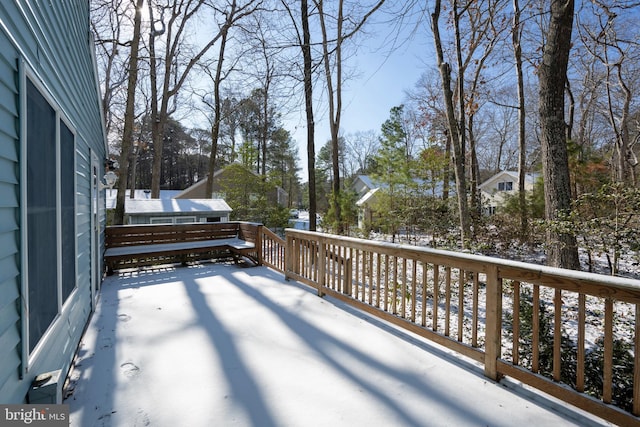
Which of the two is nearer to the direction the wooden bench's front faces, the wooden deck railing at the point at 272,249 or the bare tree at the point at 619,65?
the wooden deck railing

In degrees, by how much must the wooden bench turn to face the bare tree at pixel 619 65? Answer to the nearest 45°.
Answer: approximately 90° to its left

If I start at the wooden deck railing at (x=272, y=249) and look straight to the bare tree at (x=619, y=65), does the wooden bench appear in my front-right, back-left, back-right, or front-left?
back-left

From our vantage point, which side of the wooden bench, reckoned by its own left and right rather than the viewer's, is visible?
front

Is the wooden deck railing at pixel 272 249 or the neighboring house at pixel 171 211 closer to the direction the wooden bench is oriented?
the wooden deck railing

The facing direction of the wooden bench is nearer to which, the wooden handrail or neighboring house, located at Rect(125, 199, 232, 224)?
the wooden handrail

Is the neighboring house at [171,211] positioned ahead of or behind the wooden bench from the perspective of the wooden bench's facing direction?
behind
